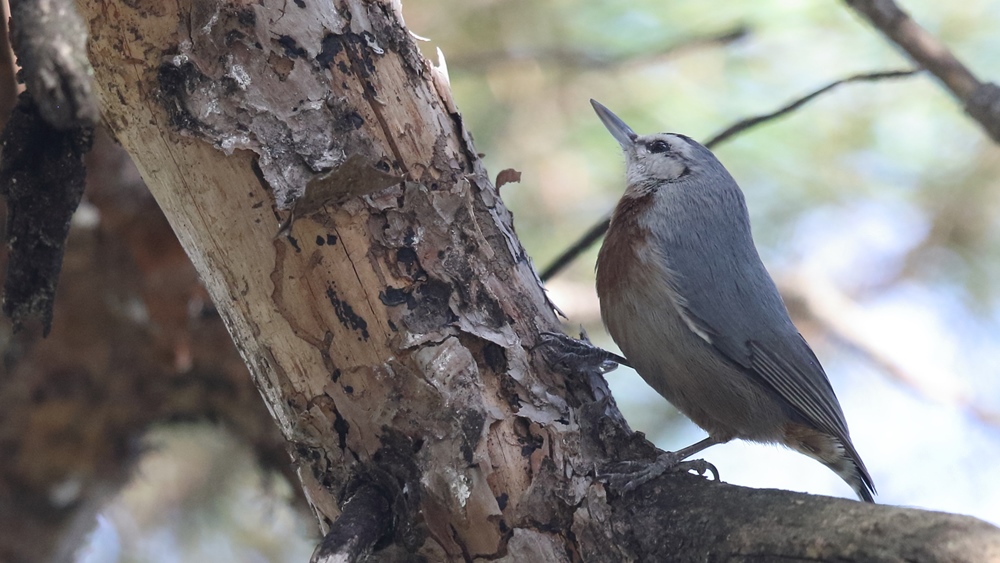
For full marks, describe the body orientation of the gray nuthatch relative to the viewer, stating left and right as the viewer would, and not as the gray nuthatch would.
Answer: facing to the left of the viewer
